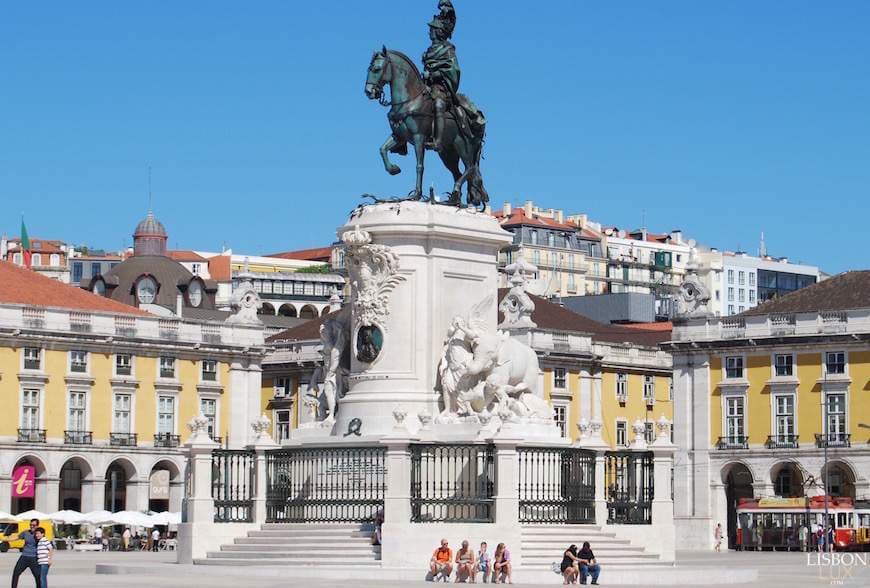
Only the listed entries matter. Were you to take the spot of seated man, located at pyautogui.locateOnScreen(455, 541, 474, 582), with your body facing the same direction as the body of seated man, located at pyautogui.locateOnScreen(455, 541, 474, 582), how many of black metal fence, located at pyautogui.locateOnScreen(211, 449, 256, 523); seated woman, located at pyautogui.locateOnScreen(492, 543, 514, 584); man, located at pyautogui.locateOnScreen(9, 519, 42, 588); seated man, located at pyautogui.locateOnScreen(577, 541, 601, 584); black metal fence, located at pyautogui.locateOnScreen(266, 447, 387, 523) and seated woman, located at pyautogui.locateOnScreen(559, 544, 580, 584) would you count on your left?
3

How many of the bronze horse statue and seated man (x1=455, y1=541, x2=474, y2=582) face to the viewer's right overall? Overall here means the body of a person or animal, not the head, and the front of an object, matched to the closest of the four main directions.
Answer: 0

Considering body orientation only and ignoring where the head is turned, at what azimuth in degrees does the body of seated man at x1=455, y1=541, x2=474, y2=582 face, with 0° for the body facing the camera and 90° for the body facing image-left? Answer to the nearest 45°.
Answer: approximately 0°

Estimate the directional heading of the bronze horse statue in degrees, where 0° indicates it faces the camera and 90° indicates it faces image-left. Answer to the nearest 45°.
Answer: approximately 45°

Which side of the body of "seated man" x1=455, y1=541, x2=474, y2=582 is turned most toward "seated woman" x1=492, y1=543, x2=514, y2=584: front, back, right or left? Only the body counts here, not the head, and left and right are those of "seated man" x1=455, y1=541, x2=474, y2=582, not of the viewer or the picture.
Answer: left

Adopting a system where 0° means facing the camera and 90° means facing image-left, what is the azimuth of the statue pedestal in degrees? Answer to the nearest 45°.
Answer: approximately 45°
